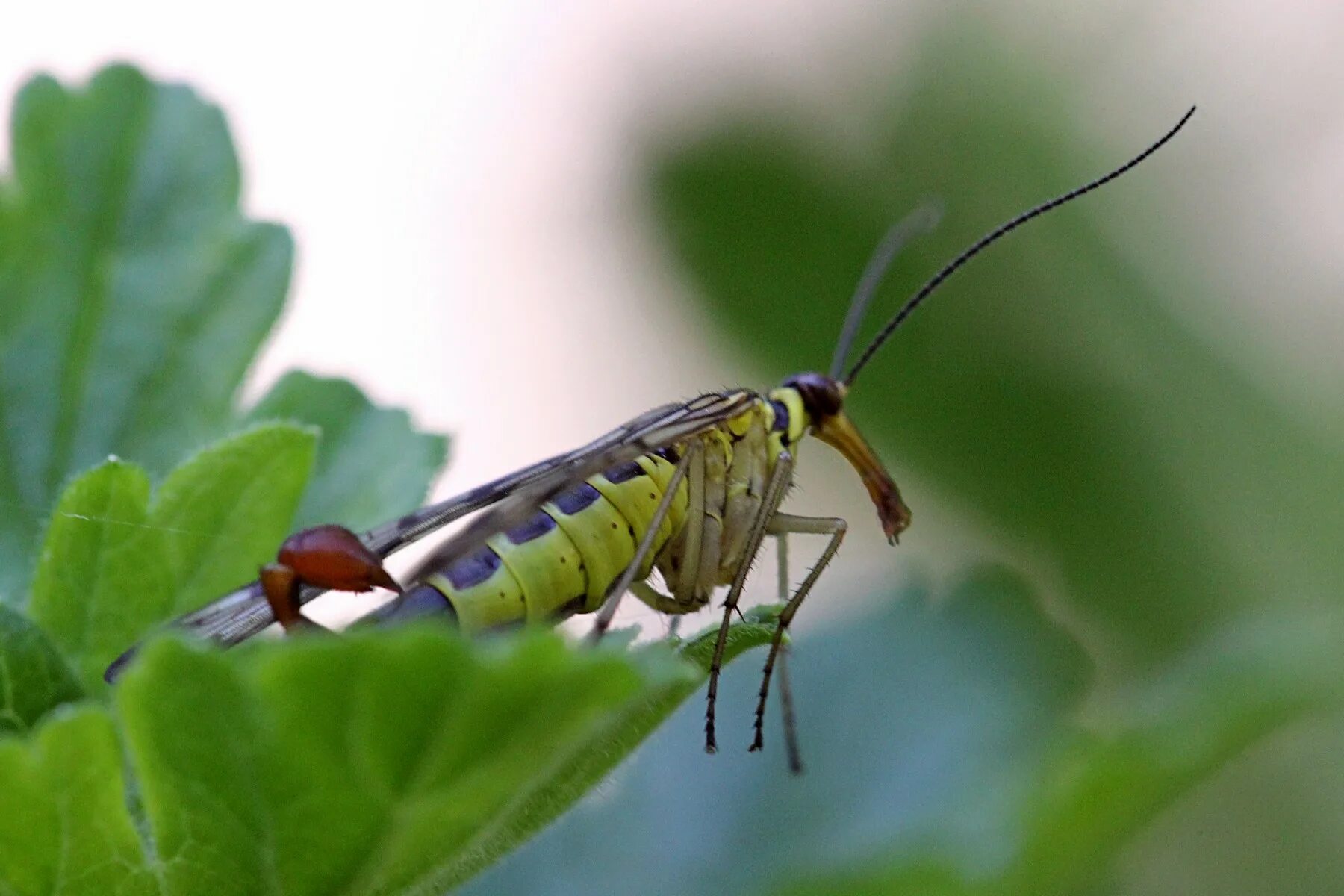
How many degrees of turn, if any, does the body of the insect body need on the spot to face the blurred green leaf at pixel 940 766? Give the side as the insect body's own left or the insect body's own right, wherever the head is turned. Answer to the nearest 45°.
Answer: approximately 45° to the insect body's own left

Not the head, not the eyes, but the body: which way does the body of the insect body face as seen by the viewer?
to the viewer's right

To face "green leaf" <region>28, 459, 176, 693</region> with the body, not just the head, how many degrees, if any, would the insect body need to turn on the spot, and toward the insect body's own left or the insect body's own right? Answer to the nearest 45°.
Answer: approximately 135° to the insect body's own right

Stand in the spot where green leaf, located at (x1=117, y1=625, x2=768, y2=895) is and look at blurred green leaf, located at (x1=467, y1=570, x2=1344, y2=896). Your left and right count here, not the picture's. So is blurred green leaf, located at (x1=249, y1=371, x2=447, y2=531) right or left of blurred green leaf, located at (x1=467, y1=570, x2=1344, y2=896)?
left

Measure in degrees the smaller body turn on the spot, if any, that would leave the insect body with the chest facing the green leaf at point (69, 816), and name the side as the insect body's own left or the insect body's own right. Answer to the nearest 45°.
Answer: approximately 90° to the insect body's own right
